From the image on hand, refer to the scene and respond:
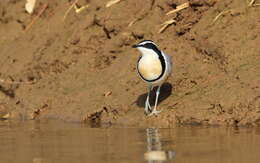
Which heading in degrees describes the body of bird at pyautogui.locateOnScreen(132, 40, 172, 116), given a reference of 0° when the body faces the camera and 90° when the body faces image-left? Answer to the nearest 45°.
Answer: approximately 45°

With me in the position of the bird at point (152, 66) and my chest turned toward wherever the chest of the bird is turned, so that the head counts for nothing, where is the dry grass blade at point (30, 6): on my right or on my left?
on my right

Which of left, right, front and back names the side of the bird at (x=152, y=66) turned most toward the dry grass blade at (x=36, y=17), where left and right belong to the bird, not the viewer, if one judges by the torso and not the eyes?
right
